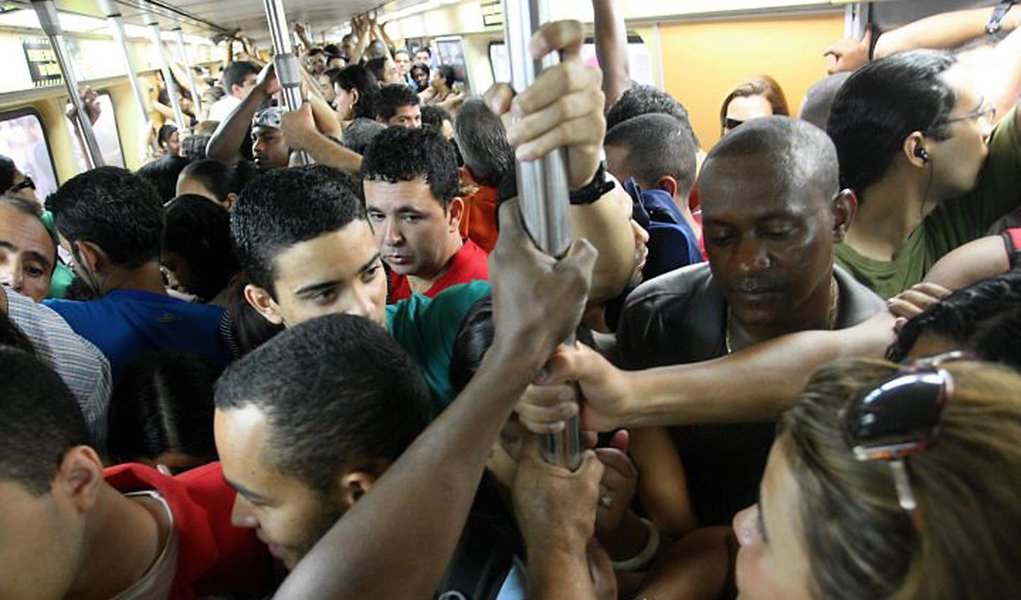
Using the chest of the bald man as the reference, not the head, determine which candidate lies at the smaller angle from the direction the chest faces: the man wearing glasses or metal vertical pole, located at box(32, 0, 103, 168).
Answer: the metal vertical pole

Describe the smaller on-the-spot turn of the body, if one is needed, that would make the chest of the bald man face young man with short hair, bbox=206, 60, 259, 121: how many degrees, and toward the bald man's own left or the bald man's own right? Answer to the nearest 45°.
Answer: approximately 90° to the bald man's own right

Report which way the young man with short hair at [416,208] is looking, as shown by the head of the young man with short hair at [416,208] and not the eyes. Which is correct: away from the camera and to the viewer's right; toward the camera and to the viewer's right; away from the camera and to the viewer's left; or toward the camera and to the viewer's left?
toward the camera and to the viewer's left

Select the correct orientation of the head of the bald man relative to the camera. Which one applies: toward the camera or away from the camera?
toward the camera

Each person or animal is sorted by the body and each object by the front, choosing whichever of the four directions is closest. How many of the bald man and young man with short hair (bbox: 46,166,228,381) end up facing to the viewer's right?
0

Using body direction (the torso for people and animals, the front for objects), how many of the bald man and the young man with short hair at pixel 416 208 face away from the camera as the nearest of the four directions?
0

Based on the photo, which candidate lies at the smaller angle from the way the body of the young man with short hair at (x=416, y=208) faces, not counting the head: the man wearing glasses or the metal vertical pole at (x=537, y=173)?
the metal vertical pole

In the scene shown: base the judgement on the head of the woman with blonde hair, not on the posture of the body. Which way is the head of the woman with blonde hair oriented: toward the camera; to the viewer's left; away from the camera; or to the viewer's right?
to the viewer's left

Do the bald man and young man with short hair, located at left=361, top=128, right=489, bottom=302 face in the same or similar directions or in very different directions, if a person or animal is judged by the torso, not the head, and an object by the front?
same or similar directions

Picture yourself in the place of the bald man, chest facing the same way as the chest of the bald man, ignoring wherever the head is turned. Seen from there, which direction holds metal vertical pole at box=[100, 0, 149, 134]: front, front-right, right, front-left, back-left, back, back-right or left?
right

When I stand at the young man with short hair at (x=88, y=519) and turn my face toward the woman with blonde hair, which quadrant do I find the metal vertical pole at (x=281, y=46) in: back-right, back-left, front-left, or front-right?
back-left

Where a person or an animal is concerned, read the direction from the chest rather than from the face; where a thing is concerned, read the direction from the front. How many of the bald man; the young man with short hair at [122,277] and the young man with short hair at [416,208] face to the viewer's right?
0

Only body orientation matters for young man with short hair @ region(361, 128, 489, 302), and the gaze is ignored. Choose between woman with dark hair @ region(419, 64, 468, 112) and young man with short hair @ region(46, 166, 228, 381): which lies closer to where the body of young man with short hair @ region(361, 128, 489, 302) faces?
the young man with short hair
